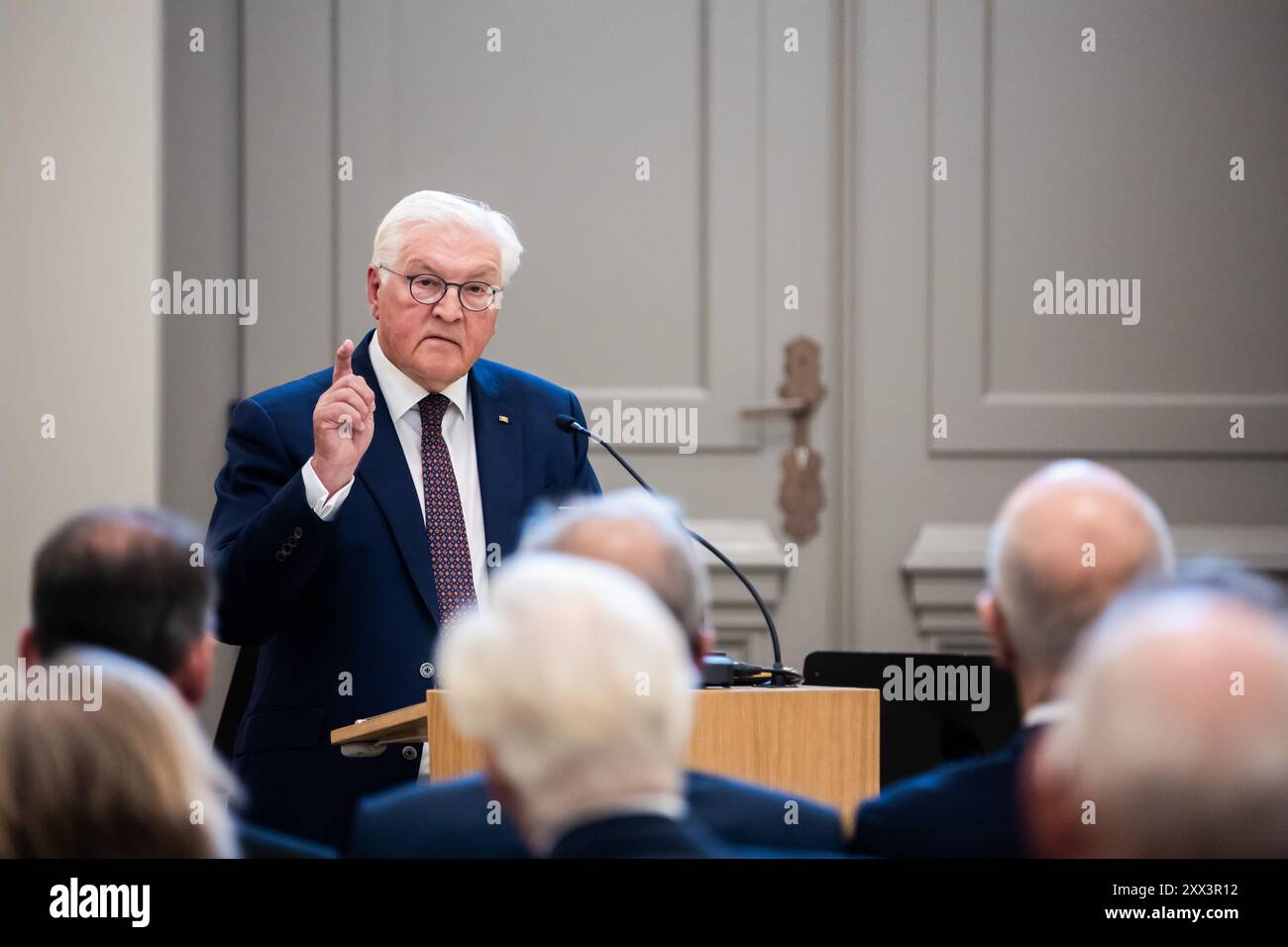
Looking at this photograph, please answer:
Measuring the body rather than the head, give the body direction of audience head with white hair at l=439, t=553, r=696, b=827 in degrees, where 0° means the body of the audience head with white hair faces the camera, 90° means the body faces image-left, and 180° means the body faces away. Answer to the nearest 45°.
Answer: approximately 180°

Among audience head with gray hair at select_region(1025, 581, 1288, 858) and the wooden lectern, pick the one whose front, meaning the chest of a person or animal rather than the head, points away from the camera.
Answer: the audience head with gray hair

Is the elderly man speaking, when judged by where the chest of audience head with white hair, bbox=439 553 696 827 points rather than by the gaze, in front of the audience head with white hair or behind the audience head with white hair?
in front

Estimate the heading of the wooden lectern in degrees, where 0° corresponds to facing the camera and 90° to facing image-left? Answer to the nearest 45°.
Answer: approximately 315°

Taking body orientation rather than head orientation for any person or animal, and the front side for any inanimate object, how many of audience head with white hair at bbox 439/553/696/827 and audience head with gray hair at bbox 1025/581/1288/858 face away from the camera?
2

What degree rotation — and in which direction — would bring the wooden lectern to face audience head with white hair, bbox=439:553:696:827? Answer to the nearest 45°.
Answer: approximately 45° to its right

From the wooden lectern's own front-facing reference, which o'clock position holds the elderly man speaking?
The elderly man speaking is roughly at 6 o'clock from the wooden lectern.

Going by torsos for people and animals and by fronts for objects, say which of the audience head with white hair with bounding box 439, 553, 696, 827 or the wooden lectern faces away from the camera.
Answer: the audience head with white hair

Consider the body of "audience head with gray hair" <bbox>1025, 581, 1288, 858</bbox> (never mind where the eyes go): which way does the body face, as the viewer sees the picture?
away from the camera

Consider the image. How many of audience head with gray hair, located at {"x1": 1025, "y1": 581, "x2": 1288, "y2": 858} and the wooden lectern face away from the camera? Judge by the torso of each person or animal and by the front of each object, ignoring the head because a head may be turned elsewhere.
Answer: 1

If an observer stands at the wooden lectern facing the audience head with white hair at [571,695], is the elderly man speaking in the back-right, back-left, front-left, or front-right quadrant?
back-right
